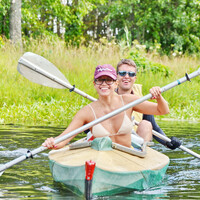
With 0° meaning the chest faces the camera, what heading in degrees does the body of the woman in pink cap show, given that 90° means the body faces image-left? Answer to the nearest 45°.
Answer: approximately 0°

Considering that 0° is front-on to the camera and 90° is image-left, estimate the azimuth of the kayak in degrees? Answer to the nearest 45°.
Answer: approximately 0°
